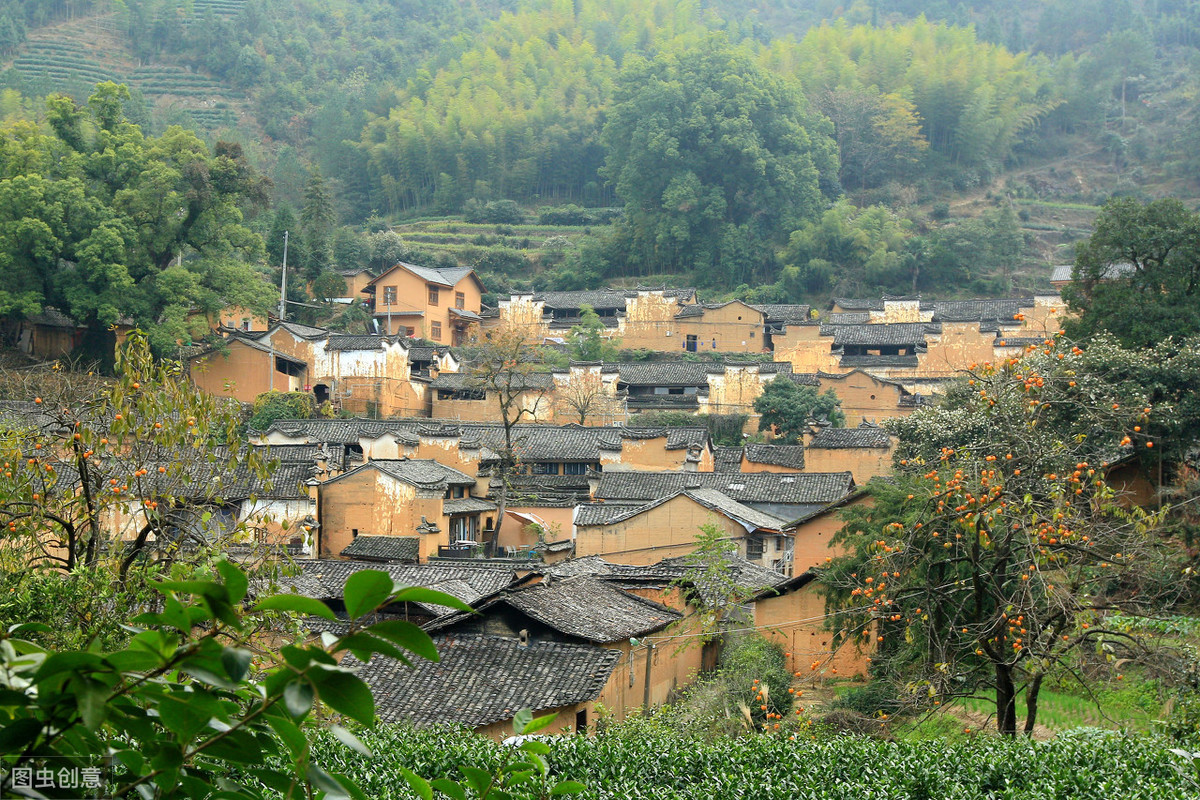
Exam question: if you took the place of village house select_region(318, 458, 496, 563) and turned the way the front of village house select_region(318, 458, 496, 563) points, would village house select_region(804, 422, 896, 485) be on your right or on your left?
on your left

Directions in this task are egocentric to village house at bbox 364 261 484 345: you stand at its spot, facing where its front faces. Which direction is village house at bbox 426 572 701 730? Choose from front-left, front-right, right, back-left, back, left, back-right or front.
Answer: front-right

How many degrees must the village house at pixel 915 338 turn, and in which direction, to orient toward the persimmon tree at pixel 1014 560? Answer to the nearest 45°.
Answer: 0° — it already faces it

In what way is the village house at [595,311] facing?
toward the camera

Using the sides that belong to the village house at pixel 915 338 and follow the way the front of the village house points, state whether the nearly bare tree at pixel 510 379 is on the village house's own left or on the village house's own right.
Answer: on the village house's own right

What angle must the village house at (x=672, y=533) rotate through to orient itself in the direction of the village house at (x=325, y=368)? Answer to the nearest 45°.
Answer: approximately 180°

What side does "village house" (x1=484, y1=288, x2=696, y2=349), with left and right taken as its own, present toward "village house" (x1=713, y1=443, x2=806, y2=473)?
front

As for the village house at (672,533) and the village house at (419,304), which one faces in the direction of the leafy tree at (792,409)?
the village house at (419,304)

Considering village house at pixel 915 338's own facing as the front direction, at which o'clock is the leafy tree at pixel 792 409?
The leafy tree is roughly at 1 o'clock from the village house.

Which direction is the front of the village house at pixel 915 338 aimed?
toward the camera

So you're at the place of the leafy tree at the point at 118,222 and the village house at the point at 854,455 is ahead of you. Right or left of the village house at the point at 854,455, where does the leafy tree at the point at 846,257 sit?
left

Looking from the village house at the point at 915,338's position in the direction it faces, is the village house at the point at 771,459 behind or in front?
in front

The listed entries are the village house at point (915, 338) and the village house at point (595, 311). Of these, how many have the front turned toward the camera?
2

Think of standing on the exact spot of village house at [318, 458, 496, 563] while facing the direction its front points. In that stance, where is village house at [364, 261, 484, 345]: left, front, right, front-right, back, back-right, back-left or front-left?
back-left

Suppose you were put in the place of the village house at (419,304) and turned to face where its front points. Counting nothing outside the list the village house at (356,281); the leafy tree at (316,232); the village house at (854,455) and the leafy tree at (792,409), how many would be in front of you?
2

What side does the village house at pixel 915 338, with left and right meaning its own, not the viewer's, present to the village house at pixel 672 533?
front

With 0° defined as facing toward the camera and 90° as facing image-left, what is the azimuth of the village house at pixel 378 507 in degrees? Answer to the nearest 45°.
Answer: approximately 315°

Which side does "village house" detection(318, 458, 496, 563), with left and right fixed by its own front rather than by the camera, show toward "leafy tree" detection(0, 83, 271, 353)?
back
